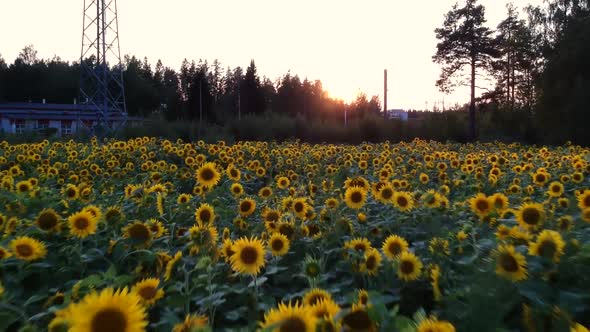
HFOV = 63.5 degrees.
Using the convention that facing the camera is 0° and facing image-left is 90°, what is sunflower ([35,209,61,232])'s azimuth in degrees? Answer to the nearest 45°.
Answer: approximately 0°

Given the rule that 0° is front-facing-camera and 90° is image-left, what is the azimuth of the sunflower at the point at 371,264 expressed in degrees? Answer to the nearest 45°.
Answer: approximately 45°

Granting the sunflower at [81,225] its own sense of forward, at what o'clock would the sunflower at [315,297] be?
the sunflower at [315,297] is roughly at 11 o'clock from the sunflower at [81,225].

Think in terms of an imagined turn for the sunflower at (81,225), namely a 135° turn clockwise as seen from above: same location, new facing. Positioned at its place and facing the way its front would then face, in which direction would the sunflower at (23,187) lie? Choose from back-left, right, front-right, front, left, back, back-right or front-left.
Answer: front-right

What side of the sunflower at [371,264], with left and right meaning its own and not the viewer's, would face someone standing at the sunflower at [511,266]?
left

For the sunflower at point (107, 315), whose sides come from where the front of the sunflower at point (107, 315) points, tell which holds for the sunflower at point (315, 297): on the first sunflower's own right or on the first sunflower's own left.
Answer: on the first sunflower's own left

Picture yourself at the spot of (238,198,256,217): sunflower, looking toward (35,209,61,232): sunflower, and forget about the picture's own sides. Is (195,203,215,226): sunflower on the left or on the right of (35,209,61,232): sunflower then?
left

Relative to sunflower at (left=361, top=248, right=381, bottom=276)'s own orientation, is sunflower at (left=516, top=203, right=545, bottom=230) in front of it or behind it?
behind

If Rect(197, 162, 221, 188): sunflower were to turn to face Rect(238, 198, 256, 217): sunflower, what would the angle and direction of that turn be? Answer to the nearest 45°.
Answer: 0° — it already faces it
